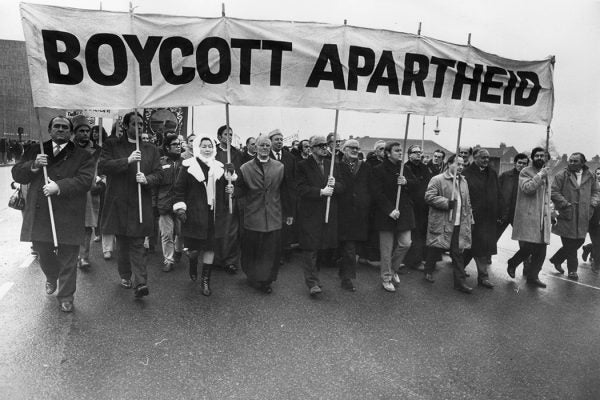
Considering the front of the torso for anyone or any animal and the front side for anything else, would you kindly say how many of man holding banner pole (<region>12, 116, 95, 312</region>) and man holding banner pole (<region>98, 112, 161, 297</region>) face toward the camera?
2

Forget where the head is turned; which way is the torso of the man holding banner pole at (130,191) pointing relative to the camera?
toward the camera

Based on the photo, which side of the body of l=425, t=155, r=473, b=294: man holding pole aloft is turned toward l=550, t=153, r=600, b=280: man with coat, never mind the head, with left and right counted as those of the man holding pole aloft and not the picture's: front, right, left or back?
left

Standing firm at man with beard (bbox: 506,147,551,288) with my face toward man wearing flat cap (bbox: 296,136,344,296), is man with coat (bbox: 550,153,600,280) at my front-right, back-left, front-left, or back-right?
back-right

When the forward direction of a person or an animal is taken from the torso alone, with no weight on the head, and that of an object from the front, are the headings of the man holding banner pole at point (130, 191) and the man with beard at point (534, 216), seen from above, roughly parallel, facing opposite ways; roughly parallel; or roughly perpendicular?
roughly parallel

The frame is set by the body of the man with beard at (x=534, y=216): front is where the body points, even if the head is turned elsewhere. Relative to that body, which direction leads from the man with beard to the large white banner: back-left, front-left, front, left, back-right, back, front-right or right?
right

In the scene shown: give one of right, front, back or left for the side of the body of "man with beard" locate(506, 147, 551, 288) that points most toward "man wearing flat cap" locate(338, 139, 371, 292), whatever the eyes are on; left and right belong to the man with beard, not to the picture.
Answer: right

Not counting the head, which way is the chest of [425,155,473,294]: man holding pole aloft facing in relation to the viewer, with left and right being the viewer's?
facing the viewer and to the right of the viewer

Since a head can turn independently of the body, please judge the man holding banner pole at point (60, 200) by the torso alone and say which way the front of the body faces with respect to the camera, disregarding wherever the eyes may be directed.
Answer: toward the camera

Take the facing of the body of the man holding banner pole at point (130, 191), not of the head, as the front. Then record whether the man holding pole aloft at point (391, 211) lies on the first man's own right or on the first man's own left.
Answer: on the first man's own left
